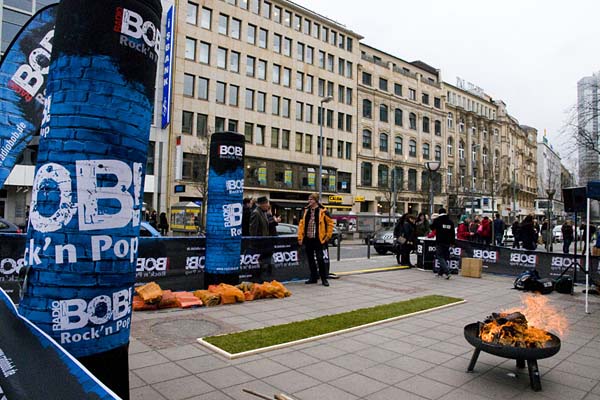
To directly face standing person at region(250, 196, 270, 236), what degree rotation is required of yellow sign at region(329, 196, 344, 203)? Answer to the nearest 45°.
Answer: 0° — it already faces them

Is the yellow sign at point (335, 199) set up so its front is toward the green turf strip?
yes

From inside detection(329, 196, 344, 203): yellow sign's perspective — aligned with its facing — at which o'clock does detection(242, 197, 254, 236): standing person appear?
The standing person is roughly at 12 o'clock from the yellow sign.

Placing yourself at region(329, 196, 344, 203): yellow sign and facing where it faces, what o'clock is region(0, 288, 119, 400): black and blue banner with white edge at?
The black and blue banner with white edge is roughly at 12 o'clock from the yellow sign.

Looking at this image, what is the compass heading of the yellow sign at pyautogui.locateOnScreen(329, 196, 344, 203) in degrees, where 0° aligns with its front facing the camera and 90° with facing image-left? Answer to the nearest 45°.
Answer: approximately 0°

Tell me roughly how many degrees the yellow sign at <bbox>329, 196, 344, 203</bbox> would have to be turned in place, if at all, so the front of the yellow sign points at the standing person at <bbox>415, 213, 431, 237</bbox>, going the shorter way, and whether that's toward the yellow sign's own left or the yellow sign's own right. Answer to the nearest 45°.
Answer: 0° — it already faces them

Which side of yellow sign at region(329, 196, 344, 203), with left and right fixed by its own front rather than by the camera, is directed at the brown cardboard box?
front

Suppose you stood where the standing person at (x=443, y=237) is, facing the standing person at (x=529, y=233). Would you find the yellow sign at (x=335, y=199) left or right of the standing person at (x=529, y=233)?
left

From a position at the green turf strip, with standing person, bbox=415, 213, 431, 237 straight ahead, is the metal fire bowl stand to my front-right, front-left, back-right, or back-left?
back-right

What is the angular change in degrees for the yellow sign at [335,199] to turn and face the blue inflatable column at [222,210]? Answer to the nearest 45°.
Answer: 0° — it already faces it

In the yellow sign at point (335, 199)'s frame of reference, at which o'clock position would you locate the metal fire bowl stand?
The metal fire bowl stand is roughly at 12 o'clock from the yellow sign.

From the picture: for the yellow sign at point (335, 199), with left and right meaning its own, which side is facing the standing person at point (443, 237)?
front
